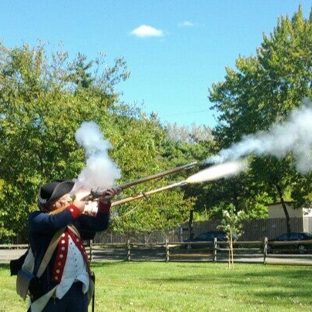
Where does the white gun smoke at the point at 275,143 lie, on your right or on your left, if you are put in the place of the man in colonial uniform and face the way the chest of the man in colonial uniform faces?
on your left

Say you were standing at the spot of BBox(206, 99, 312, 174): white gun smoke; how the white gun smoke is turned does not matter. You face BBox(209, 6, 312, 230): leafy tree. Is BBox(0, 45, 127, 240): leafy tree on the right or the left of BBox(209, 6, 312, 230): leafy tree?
left

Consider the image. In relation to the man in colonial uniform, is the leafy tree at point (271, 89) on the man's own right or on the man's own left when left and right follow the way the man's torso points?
on the man's own left

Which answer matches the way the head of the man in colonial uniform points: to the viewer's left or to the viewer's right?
to the viewer's right

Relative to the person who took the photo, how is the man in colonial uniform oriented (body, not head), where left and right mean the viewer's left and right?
facing the viewer and to the right of the viewer

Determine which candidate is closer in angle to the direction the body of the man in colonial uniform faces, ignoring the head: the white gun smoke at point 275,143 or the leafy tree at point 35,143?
the white gun smoke

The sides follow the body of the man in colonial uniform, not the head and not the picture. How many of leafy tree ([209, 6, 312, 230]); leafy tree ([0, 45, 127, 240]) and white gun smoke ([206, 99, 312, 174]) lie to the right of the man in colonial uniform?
0

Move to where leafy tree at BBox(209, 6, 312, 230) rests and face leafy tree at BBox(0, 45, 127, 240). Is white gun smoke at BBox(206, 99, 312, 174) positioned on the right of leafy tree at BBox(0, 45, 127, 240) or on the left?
left
